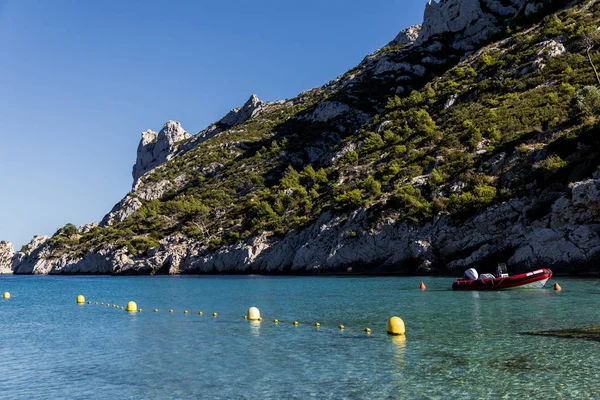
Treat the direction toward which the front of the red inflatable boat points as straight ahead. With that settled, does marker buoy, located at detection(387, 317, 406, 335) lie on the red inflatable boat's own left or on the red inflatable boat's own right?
on the red inflatable boat's own right

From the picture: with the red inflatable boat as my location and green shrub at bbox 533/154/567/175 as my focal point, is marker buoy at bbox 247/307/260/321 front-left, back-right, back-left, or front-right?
back-left

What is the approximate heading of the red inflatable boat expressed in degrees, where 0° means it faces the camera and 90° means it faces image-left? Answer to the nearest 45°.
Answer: approximately 270°

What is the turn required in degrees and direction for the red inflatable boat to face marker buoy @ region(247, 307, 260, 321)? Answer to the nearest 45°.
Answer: approximately 135° to its right

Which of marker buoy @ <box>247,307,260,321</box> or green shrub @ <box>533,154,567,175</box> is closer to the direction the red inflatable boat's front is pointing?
the green shrub

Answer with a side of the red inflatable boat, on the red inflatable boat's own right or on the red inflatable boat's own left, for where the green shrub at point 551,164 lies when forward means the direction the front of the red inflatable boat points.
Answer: on the red inflatable boat's own left
